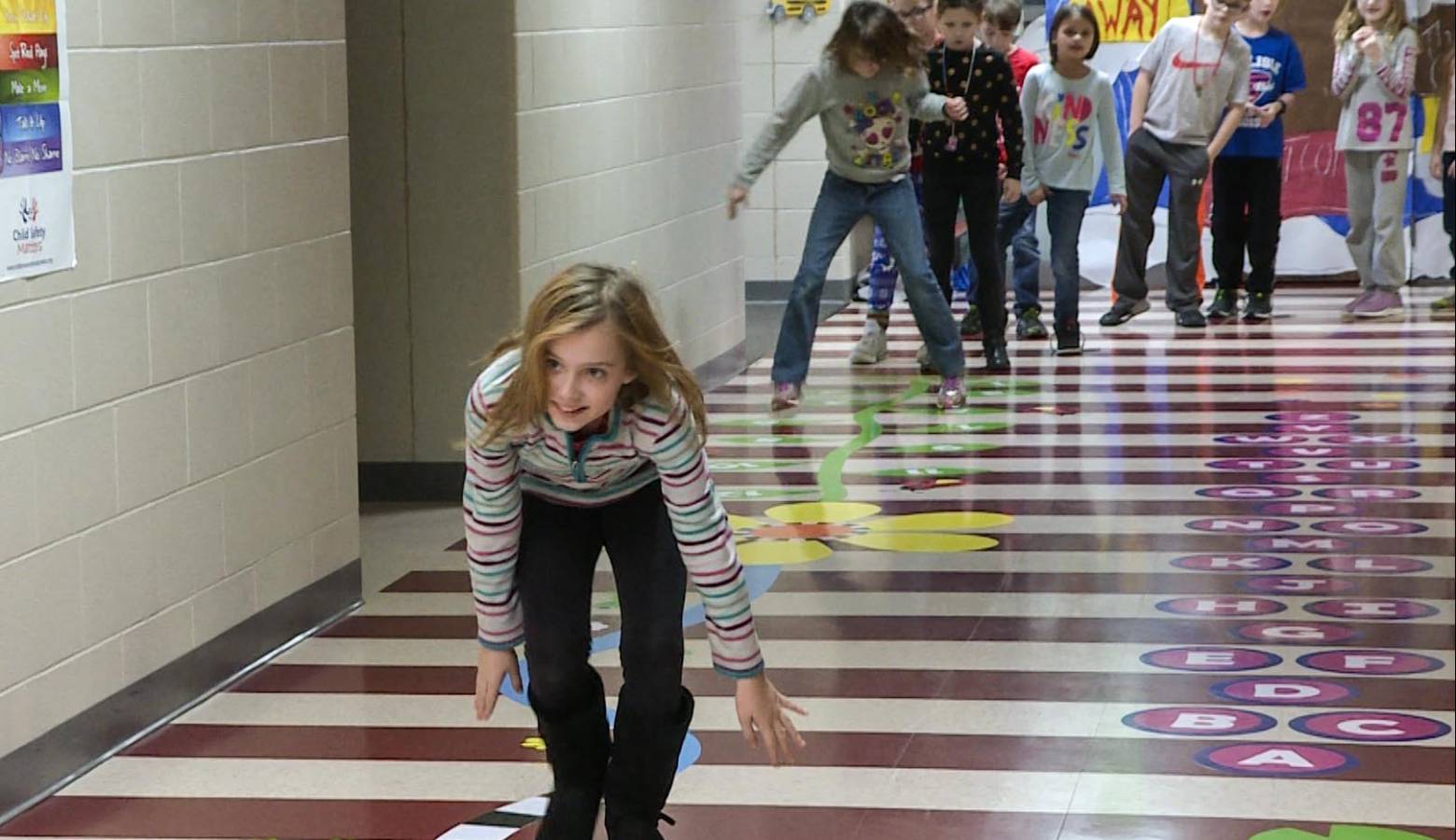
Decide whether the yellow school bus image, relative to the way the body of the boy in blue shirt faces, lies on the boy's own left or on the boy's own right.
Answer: on the boy's own right

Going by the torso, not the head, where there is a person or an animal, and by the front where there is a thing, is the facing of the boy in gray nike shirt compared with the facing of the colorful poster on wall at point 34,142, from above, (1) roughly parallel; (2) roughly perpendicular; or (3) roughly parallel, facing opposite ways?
roughly perpendicular

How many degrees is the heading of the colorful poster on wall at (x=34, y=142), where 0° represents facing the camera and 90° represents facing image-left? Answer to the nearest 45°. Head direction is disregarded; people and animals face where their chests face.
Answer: approximately 315°

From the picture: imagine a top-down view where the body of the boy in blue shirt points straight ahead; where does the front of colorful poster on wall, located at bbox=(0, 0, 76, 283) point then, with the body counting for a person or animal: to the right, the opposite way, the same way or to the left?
to the left

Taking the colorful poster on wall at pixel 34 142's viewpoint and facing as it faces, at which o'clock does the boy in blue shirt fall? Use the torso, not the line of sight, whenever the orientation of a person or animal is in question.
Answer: The boy in blue shirt is roughly at 9 o'clock from the colorful poster on wall.

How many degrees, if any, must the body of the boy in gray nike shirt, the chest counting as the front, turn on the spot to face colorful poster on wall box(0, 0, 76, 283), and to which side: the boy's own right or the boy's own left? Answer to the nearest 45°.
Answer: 0° — they already face it

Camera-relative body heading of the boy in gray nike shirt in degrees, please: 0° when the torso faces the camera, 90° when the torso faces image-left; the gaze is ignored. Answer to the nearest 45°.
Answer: approximately 0°

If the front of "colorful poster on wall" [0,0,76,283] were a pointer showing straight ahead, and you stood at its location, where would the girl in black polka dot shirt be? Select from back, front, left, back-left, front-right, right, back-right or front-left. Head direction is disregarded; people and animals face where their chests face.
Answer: left

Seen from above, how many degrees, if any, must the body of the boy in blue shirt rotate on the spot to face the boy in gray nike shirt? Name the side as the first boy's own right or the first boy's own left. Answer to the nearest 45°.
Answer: approximately 45° to the first boy's own right

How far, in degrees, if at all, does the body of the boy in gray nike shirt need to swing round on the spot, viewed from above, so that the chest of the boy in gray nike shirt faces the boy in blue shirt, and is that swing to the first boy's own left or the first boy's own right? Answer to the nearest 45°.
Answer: approximately 135° to the first boy's own left

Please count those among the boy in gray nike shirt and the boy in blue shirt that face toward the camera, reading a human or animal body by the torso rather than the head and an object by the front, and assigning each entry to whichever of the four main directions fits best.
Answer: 2

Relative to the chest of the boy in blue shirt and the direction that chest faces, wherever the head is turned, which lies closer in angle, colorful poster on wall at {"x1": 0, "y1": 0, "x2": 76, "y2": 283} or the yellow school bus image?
the colorful poster on wall
